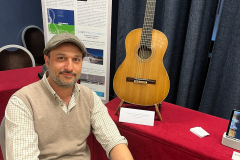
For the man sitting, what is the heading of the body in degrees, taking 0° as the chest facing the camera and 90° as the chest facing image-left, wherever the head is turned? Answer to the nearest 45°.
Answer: approximately 315°

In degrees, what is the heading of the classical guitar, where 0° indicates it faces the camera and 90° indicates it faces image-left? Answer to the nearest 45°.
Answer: approximately 0°

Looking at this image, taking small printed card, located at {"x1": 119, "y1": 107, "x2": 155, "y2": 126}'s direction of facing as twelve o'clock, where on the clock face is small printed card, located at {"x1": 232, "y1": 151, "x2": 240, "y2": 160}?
small printed card, located at {"x1": 232, "y1": 151, "x2": 240, "y2": 160} is roughly at 10 o'clock from small printed card, located at {"x1": 119, "y1": 107, "x2": 155, "y2": 126}.

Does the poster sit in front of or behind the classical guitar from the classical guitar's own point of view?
behind

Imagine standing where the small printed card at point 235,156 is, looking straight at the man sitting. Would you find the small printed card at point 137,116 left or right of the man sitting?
right

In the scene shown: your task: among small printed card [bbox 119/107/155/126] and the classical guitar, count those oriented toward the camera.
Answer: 2

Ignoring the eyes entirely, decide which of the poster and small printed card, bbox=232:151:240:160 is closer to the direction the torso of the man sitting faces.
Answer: the small printed card

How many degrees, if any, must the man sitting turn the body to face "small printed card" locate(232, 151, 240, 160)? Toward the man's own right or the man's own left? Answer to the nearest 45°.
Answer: approximately 45° to the man's own left
